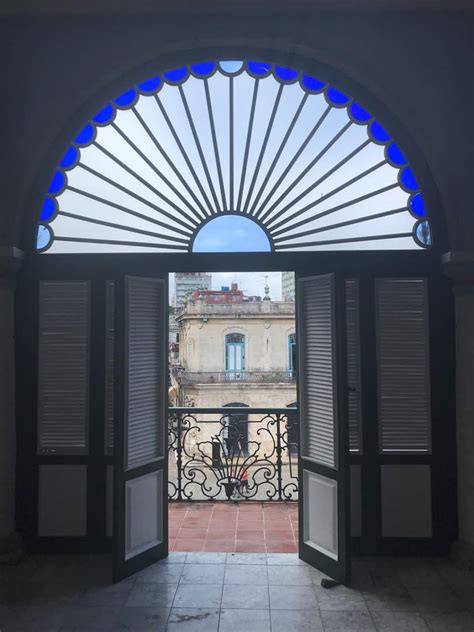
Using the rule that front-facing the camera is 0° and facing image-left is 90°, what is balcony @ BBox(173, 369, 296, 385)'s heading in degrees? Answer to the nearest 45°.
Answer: approximately 0°
